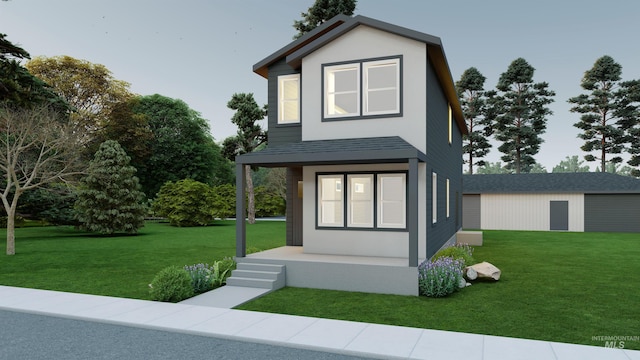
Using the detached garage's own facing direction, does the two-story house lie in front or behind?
in front

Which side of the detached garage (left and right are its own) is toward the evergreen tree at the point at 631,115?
back

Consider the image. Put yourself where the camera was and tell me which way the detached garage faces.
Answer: facing the viewer

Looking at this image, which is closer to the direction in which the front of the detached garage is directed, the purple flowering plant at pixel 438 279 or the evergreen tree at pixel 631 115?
the purple flowering plant

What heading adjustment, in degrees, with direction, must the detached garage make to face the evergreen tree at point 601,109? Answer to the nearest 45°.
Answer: approximately 180°

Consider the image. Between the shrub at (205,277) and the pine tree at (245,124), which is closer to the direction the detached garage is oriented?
the shrub

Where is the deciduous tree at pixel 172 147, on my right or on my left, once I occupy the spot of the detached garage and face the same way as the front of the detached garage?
on my right

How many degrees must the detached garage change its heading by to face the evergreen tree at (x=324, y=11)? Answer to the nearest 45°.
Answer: approximately 45° to its right

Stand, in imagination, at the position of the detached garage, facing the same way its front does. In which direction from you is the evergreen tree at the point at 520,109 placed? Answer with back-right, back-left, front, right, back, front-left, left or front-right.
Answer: back

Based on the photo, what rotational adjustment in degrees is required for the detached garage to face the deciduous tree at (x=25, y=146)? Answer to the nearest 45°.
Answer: approximately 45° to its right

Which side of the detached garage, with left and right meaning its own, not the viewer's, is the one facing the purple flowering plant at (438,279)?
front

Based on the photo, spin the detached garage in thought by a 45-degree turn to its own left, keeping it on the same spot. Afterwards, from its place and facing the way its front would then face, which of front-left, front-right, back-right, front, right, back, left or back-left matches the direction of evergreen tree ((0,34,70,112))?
right
